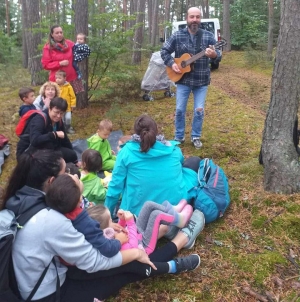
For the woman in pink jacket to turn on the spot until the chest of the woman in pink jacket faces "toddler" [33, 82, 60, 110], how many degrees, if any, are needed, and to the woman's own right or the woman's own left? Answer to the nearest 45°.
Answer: approximately 45° to the woman's own right

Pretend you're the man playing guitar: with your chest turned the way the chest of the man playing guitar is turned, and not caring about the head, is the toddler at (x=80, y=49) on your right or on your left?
on your right

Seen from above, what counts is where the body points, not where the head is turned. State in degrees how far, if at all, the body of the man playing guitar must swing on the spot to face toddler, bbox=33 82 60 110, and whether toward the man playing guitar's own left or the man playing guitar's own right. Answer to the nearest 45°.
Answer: approximately 90° to the man playing guitar's own right

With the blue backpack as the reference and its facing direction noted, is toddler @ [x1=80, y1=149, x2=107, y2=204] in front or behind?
behind

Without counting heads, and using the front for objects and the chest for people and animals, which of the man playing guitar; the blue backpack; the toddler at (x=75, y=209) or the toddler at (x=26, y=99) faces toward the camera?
the man playing guitar

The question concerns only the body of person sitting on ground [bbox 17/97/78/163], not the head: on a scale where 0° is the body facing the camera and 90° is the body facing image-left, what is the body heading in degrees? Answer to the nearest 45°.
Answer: approximately 315°

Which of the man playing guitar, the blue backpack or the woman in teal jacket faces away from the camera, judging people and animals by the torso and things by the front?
the woman in teal jacket

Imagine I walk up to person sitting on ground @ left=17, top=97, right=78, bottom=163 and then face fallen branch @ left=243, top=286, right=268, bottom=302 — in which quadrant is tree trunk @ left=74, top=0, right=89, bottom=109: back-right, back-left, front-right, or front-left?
back-left

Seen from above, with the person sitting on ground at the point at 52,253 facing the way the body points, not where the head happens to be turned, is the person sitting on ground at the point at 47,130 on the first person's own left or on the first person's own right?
on the first person's own left
